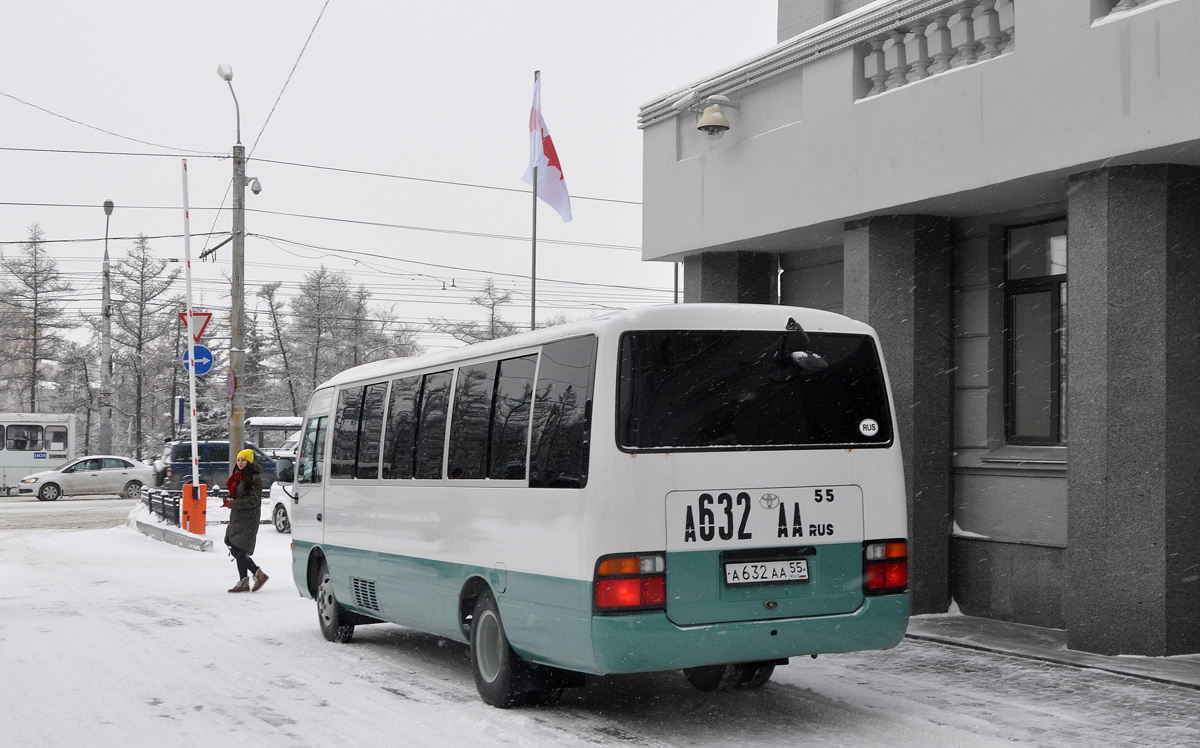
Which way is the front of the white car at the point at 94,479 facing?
to the viewer's left

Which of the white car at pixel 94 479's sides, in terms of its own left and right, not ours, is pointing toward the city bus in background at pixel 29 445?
right

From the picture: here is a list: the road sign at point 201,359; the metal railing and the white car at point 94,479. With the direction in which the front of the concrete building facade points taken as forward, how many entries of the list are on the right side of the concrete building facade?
3

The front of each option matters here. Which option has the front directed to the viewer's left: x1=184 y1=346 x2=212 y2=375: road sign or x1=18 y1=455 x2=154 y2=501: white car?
the white car

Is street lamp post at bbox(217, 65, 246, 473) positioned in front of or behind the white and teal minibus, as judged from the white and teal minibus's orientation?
in front

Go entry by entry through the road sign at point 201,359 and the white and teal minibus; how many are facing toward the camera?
1

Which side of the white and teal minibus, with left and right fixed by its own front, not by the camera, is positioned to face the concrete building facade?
right

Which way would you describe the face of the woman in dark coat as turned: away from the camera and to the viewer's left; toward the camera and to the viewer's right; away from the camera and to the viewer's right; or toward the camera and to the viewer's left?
toward the camera and to the viewer's left

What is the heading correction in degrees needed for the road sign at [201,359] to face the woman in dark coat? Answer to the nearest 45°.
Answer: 0° — it already faces them
